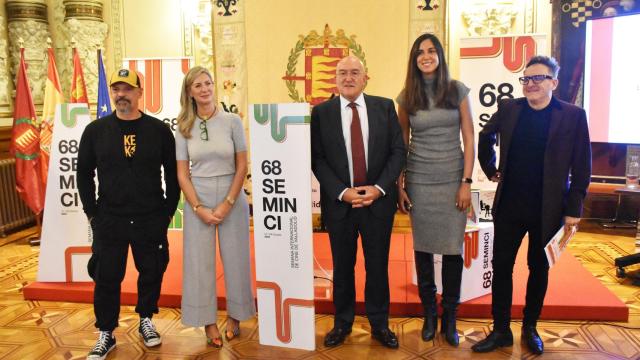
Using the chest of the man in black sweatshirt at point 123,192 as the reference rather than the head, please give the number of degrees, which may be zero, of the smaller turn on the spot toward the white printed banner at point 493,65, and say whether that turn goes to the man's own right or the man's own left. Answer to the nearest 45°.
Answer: approximately 90° to the man's own left

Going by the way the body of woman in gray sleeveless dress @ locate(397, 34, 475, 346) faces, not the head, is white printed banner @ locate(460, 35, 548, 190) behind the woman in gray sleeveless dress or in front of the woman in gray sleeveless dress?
behind

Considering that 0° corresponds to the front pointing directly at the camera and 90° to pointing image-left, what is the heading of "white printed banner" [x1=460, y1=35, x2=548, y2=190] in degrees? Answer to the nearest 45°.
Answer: approximately 0°
